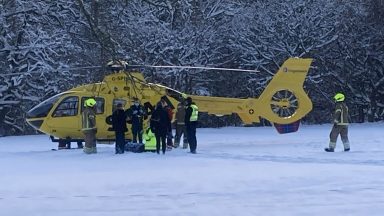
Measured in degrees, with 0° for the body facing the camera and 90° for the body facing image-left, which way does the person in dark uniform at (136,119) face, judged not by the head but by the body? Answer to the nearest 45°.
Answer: approximately 0°

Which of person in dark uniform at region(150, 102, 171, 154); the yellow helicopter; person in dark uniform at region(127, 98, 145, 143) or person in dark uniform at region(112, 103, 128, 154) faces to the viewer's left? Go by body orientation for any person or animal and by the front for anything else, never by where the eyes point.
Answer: the yellow helicopter

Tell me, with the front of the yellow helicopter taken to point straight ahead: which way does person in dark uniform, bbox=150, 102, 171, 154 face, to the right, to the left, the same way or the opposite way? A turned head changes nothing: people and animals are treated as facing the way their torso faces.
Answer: to the right

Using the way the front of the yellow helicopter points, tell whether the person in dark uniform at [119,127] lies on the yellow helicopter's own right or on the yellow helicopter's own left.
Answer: on the yellow helicopter's own left

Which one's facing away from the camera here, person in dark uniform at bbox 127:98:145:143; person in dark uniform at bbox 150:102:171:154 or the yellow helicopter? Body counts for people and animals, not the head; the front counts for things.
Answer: person in dark uniform at bbox 150:102:171:154

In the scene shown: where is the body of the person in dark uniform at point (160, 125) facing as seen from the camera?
away from the camera

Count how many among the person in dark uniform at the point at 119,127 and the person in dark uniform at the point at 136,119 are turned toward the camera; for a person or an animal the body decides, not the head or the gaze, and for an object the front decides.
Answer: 1

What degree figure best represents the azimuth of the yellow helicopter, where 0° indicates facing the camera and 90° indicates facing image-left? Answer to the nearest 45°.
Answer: approximately 90°

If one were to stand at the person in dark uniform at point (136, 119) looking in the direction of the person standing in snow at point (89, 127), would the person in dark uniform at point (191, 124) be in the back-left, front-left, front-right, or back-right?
back-left
